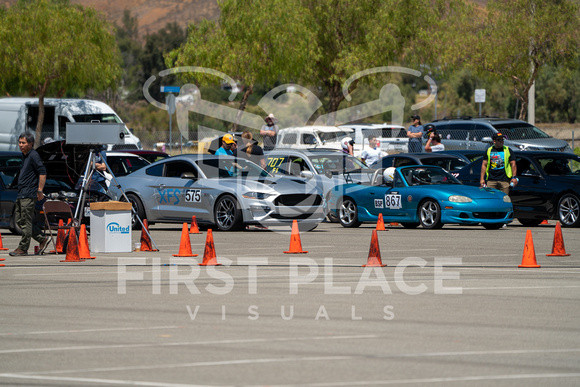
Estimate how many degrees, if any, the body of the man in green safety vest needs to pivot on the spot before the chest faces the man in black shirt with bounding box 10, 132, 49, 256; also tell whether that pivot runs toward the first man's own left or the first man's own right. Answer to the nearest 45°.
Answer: approximately 45° to the first man's own right

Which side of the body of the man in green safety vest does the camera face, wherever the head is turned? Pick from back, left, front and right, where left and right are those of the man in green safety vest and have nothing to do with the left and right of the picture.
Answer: front

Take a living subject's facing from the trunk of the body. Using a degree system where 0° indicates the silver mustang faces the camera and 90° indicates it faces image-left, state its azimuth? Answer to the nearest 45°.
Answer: approximately 315°

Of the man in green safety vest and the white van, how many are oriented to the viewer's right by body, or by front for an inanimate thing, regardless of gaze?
1

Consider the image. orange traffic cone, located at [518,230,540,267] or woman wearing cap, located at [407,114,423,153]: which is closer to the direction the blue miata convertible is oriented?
the orange traffic cone

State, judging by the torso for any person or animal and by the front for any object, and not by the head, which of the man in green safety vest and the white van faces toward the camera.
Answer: the man in green safety vest

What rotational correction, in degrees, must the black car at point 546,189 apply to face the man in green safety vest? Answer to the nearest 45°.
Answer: approximately 135° to its right

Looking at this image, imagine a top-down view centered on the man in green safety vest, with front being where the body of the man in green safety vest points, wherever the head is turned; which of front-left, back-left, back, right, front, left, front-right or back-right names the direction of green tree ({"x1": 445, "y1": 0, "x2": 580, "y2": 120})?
back

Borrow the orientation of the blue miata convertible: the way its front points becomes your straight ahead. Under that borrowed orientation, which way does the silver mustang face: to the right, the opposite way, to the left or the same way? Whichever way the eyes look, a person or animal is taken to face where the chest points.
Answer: the same way

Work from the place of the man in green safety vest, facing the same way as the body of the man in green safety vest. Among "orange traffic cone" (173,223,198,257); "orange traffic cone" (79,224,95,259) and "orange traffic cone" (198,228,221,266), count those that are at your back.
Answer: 0

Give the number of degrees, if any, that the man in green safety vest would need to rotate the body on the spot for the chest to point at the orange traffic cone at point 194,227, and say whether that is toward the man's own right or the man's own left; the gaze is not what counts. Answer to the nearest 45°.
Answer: approximately 45° to the man's own right

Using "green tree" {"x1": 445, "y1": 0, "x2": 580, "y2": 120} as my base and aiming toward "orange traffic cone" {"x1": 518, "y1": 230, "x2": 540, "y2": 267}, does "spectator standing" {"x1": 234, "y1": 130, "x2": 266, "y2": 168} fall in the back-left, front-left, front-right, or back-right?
front-right

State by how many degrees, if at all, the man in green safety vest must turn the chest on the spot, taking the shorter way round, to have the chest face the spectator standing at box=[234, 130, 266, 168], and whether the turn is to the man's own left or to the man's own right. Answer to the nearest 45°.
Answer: approximately 90° to the man's own right

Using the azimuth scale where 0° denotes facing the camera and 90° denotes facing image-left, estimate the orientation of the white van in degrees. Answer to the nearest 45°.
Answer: approximately 270°
